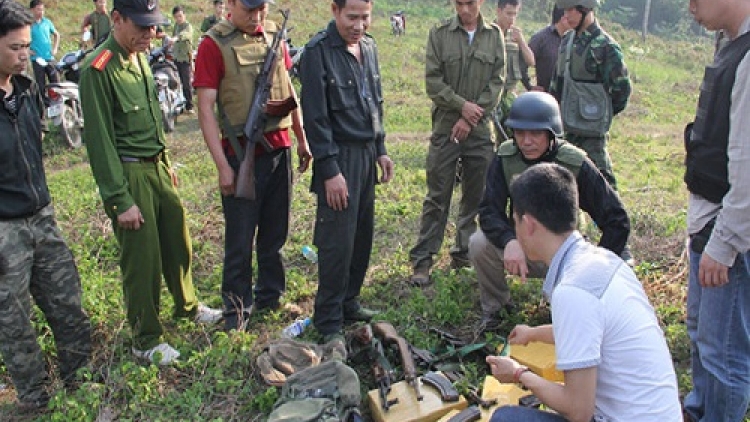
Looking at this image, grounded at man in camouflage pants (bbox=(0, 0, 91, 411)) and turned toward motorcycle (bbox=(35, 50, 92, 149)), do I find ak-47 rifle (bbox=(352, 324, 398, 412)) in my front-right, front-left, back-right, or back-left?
back-right

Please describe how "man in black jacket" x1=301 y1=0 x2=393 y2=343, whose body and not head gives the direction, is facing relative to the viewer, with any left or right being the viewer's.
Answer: facing the viewer and to the right of the viewer

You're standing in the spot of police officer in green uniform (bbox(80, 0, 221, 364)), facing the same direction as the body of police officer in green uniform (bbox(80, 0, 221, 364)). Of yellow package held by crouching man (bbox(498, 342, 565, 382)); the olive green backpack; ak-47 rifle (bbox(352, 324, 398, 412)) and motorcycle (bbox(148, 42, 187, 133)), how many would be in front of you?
3

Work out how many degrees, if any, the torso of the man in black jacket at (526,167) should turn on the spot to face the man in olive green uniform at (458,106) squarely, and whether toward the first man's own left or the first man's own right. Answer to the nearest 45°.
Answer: approximately 90° to the first man's own right

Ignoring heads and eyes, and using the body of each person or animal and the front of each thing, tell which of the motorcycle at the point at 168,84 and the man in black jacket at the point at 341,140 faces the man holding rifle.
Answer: the motorcycle

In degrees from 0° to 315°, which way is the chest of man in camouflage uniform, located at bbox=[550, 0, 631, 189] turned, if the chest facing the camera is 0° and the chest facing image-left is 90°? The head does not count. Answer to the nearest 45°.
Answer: approximately 45°

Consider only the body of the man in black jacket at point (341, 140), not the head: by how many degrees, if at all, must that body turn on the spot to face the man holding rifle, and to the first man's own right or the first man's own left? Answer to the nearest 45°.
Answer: approximately 135° to the first man's own right
